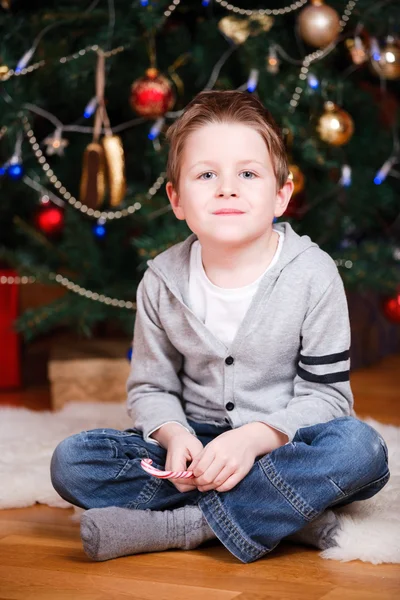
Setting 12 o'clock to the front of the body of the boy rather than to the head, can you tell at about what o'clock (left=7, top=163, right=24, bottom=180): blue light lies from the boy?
The blue light is roughly at 5 o'clock from the boy.

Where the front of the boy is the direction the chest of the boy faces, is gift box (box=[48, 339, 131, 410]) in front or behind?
behind

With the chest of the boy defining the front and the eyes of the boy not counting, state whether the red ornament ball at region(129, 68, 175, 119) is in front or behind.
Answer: behind

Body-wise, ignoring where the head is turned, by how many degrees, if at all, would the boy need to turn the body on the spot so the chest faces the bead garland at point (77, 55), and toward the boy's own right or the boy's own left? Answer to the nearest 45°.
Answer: approximately 135° to the boy's own right

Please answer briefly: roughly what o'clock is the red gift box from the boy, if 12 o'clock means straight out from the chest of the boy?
The red gift box is roughly at 5 o'clock from the boy.

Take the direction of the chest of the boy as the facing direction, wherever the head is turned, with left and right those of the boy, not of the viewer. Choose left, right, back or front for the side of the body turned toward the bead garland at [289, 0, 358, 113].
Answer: back

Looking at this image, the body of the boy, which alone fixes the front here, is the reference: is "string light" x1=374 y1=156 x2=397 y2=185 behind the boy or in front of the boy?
behind

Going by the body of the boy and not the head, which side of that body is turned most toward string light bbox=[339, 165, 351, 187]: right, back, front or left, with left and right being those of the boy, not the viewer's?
back

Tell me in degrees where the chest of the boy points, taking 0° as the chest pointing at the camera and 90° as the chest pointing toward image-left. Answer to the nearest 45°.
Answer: approximately 0°

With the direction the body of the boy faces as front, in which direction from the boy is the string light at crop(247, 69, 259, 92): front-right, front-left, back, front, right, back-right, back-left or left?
back
